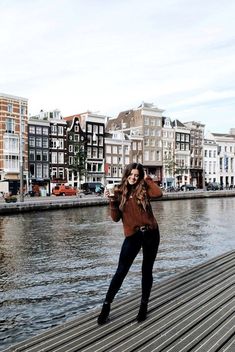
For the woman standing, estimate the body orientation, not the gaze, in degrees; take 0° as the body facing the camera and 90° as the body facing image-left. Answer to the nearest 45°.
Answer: approximately 0°
